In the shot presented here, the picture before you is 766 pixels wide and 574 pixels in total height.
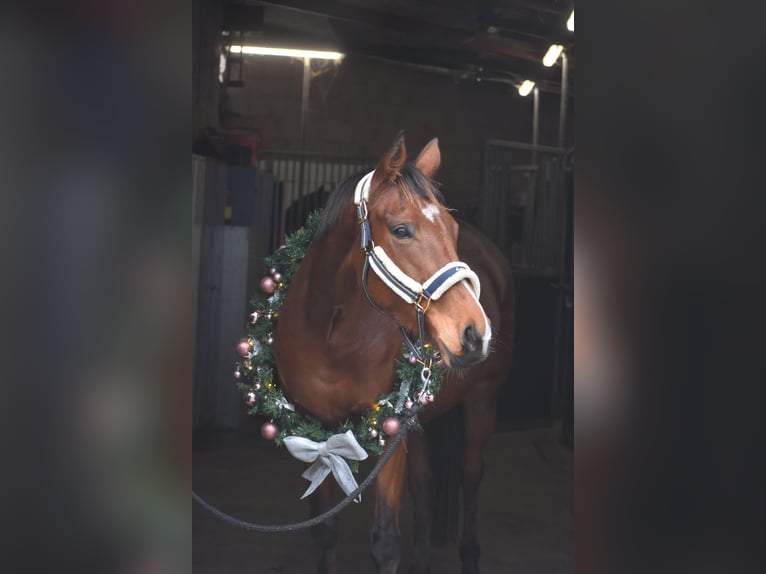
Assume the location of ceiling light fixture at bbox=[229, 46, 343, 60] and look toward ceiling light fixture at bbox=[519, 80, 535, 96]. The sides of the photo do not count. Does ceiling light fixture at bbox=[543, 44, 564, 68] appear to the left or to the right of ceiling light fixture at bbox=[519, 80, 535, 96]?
right

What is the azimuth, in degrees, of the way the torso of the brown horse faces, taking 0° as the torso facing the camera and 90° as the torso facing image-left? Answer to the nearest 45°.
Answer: approximately 45°

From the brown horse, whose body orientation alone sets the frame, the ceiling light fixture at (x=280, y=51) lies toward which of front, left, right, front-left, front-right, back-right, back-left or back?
back-right

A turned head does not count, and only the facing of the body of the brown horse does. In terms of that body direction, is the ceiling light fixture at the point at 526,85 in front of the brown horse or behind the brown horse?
behind

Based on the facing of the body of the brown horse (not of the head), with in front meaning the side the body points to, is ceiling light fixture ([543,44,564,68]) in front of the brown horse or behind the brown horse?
behind
